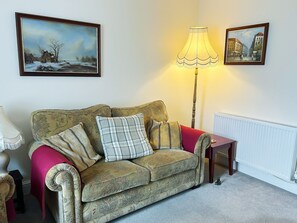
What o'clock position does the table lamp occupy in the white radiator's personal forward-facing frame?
The table lamp is roughly at 12 o'clock from the white radiator.

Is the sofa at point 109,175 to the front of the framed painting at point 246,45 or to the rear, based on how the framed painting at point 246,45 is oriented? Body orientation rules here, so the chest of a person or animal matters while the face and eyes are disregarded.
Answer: to the front

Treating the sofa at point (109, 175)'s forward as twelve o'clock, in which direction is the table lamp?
The table lamp is roughly at 4 o'clock from the sofa.

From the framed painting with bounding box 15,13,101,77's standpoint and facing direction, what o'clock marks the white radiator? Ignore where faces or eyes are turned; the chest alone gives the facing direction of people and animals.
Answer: The white radiator is roughly at 11 o'clock from the framed painting.

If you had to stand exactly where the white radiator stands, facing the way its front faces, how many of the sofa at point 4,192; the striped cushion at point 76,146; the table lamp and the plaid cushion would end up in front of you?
4

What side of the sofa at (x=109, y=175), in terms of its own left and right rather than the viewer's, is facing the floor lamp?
left

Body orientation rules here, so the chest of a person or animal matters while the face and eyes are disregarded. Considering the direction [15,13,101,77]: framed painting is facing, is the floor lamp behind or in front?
in front

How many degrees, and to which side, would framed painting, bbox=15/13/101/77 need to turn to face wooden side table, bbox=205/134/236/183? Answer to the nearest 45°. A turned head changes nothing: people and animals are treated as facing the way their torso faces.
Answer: approximately 45° to its left

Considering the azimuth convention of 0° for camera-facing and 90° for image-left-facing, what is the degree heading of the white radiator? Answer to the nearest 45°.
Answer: approximately 45°

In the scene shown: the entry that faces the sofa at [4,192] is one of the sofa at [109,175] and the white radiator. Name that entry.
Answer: the white radiator

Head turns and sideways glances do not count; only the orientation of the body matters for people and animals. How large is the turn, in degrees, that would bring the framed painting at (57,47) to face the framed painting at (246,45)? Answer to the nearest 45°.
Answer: approximately 45° to its left

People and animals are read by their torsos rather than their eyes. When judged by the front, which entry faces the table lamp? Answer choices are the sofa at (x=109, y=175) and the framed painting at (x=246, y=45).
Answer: the framed painting

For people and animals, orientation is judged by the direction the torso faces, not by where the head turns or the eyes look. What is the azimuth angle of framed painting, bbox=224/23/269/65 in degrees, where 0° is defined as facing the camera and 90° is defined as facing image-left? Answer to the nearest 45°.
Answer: approximately 45°

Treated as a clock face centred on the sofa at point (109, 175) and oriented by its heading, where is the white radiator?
The white radiator is roughly at 10 o'clock from the sofa.

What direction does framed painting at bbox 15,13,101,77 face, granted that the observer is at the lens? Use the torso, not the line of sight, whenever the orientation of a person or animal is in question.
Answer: facing the viewer and to the right of the viewer

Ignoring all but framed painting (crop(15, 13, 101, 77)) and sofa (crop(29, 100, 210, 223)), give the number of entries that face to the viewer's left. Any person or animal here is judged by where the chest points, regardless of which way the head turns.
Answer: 0

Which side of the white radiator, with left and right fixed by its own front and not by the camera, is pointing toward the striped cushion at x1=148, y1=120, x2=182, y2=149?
front
